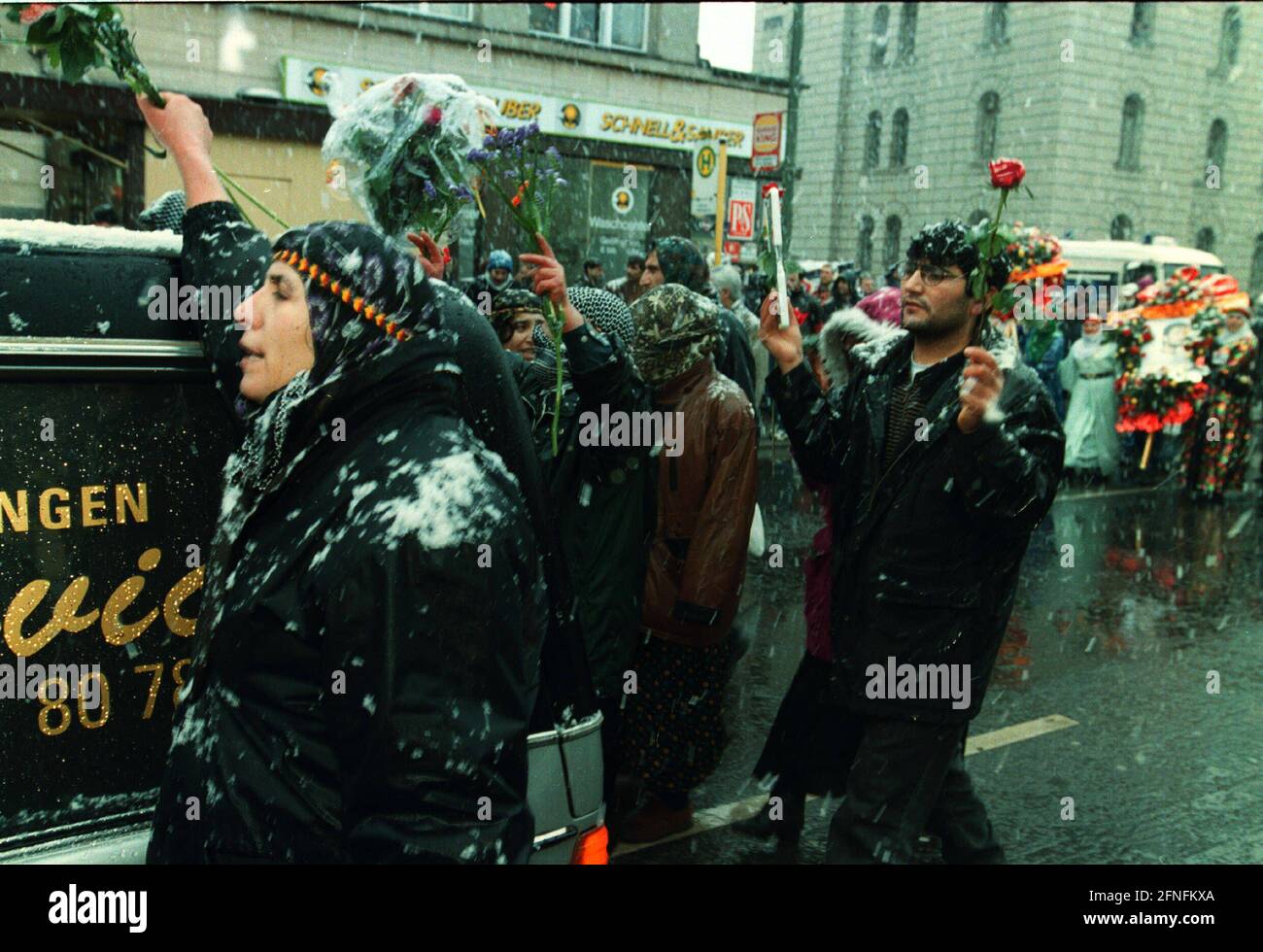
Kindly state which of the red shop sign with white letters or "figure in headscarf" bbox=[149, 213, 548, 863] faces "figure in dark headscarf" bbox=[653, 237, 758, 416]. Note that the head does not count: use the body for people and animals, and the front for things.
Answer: the red shop sign with white letters

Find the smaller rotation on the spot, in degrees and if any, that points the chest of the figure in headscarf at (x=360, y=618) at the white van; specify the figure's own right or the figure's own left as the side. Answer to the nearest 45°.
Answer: approximately 135° to the figure's own right

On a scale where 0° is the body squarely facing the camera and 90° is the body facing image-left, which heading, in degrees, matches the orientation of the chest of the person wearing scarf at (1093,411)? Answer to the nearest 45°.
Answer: approximately 0°

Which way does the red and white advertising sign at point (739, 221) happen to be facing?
toward the camera

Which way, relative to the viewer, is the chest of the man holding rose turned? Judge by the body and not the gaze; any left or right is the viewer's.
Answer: facing the viewer and to the left of the viewer

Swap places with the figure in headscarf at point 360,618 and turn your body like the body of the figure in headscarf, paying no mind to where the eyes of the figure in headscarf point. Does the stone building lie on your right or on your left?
on your right

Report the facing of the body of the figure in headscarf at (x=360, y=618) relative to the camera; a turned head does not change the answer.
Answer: to the viewer's left

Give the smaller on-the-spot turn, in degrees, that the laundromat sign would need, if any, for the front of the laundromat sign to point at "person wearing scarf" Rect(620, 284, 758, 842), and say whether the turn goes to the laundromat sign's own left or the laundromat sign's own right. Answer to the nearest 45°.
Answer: approximately 45° to the laundromat sign's own right

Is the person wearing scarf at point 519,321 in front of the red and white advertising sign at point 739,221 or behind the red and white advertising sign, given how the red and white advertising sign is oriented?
in front

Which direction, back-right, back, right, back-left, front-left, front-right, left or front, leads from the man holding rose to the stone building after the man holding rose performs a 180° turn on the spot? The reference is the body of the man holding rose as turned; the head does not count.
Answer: front-left

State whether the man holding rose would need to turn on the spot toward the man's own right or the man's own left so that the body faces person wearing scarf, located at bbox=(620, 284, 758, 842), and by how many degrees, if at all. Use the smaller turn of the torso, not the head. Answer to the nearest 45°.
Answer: approximately 90° to the man's own right
